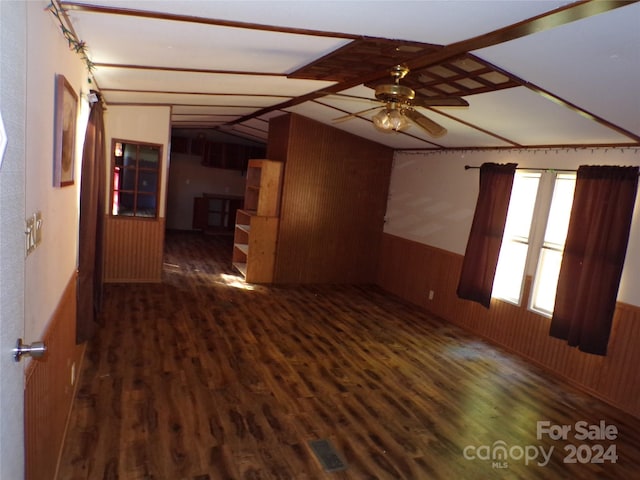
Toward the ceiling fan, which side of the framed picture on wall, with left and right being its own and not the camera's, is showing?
front

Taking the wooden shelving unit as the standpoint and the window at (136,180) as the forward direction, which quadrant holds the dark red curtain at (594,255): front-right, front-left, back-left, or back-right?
back-left

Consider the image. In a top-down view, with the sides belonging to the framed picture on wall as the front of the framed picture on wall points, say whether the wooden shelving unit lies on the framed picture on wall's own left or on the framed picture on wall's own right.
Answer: on the framed picture on wall's own left

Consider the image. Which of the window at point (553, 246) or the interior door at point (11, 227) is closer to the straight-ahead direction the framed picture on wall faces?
the window

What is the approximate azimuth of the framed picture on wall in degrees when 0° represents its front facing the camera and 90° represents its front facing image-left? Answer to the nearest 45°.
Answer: approximately 270°

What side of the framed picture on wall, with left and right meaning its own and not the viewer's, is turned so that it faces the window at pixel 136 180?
left

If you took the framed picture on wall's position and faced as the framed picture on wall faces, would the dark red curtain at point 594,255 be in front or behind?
in front

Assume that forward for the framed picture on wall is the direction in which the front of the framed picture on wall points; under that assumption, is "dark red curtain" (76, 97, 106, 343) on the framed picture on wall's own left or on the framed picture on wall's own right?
on the framed picture on wall's own left

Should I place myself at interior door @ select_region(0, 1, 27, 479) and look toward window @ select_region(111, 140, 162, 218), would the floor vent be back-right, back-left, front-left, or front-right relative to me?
front-right

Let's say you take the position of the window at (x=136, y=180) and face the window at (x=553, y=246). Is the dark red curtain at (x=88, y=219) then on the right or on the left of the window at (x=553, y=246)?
right

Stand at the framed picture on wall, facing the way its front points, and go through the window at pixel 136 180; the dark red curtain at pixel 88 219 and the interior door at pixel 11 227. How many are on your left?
2

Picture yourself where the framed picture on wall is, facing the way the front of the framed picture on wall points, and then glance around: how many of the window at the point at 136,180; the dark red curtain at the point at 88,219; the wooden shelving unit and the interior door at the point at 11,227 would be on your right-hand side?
1

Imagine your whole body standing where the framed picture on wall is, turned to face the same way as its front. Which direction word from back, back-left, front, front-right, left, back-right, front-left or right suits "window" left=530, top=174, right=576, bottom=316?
front
